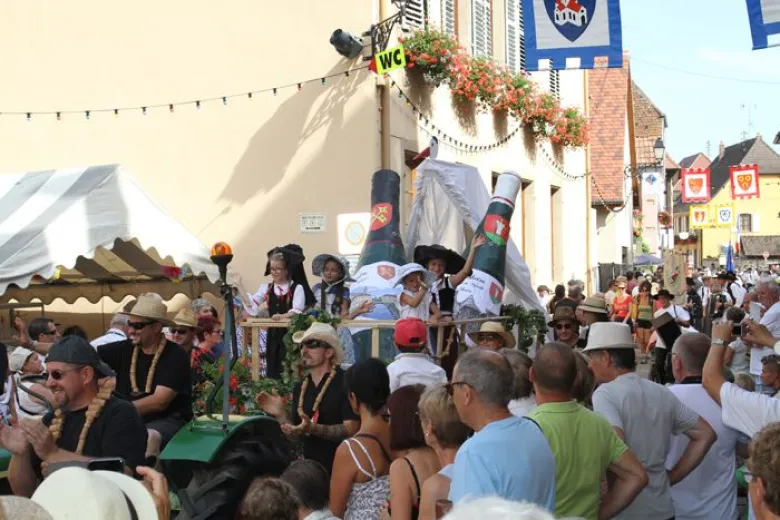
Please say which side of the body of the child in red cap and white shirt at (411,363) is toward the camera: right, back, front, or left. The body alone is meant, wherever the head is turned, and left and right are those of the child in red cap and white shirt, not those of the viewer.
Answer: back

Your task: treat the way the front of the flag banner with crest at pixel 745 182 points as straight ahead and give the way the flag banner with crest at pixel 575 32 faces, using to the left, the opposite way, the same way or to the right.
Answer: the same way

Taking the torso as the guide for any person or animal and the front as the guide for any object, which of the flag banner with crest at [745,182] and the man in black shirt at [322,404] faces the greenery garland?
the flag banner with crest

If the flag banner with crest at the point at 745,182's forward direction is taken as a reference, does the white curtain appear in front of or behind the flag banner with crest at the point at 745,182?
in front

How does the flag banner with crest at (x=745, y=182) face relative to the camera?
toward the camera

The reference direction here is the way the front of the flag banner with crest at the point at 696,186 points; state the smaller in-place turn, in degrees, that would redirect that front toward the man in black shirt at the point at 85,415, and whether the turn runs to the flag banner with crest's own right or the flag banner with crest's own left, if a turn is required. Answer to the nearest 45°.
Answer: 0° — it already faces them

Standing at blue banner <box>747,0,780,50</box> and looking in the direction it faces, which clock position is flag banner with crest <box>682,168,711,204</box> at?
The flag banner with crest is roughly at 6 o'clock from the blue banner.

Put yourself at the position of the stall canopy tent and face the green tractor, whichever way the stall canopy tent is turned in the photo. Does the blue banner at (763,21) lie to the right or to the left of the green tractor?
left

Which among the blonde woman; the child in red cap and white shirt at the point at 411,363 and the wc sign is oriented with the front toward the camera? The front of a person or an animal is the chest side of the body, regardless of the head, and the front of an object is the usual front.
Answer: the wc sign

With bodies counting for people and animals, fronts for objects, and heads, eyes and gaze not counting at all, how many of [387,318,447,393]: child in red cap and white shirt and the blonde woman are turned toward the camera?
0

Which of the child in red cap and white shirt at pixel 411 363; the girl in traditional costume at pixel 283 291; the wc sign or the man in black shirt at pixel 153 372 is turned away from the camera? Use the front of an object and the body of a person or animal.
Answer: the child in red cap and white shirt

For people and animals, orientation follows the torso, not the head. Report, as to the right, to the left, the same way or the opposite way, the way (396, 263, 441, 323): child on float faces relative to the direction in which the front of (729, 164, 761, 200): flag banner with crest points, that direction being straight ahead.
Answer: the same way

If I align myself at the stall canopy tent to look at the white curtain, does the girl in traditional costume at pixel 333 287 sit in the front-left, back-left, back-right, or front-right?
front-right

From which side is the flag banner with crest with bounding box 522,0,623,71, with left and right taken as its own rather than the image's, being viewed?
front

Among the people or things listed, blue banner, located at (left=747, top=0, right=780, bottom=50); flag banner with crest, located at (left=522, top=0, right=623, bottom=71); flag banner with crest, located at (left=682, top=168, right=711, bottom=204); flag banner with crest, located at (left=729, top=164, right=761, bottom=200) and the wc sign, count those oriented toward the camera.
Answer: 5
